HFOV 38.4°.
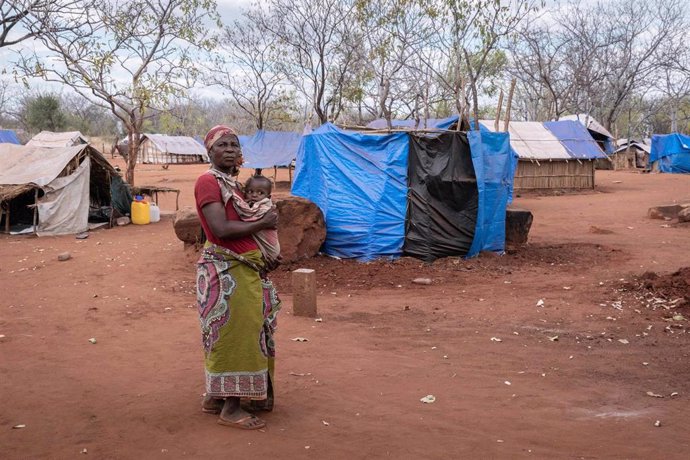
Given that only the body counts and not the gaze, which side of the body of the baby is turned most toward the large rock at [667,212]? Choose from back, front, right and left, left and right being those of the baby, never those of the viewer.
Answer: back

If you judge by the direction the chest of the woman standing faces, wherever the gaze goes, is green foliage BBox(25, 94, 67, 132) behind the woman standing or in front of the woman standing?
behind

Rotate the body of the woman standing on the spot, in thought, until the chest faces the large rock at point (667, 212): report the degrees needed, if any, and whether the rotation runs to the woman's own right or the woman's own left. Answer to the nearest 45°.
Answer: approximately 90° to the woman's own left

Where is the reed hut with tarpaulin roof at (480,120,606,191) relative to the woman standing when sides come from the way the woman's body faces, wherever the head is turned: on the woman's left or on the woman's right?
on the woman's left

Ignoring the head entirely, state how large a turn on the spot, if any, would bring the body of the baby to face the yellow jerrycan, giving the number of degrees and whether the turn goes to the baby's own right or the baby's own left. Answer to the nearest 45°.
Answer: approximately 135° to the baby's own right

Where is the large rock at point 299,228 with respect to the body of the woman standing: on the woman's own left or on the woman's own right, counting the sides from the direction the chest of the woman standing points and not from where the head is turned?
on the woman's own left

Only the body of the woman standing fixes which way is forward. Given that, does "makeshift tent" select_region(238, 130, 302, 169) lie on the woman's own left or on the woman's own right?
on the woman's own left

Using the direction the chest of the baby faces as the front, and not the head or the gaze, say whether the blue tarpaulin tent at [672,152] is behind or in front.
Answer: behind

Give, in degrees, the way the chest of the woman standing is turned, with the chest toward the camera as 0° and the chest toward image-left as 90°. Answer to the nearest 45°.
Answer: approximately 315°
